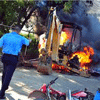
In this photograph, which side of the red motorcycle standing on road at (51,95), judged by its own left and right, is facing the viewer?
left
